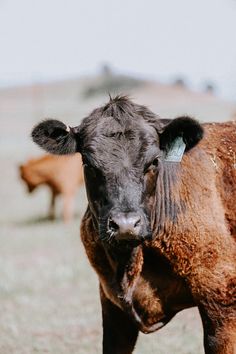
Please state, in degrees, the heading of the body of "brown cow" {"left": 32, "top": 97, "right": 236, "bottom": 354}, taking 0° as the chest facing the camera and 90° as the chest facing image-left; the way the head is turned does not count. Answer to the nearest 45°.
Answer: approximately 45°

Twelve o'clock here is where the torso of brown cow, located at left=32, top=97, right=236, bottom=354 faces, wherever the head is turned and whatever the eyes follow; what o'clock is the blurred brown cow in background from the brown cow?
The blurred brown cow in background is roughly at 4 o'clock from the brown cow.

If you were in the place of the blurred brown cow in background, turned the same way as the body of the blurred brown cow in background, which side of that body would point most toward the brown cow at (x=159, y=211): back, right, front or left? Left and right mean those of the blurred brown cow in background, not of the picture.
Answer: left

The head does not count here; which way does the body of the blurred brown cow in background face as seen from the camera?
to the viewer's left

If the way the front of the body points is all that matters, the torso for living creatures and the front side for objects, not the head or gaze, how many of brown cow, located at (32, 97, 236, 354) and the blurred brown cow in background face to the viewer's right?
0
